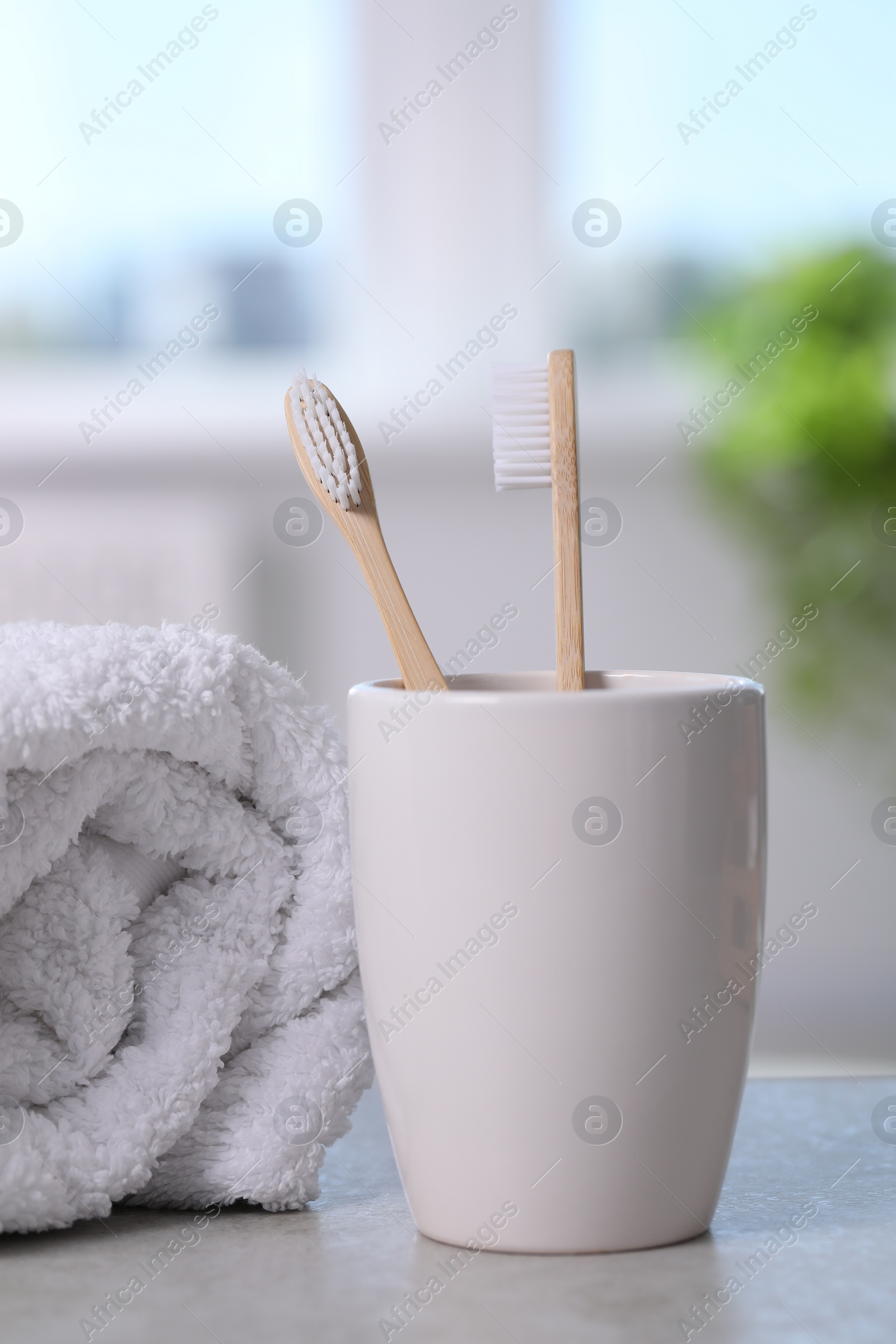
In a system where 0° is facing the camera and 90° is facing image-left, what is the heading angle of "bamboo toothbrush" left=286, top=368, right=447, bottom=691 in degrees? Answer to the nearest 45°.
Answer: approximately 0°

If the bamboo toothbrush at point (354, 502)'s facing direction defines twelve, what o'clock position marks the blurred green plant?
The blurred green plant is roughly at 7 o'clock from the bamboo toothbrush.

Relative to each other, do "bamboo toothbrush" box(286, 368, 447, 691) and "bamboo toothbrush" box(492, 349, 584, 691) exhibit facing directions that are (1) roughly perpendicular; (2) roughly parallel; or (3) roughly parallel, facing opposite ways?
roughly perpendicular

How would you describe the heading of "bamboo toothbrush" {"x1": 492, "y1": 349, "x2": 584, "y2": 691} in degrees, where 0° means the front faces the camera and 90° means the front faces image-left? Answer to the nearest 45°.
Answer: approximately 90°

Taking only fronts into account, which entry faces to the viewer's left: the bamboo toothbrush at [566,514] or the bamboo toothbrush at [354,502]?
the bamboo toothbrush at [566,514]

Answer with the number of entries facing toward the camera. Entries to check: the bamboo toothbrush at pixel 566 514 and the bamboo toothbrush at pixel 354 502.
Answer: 1
